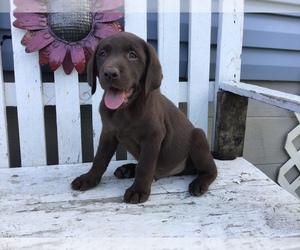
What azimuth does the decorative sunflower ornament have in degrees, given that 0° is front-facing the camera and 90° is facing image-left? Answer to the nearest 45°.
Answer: approximately 0°

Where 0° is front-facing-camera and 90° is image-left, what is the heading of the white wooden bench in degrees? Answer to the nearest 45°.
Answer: approximately 0°
